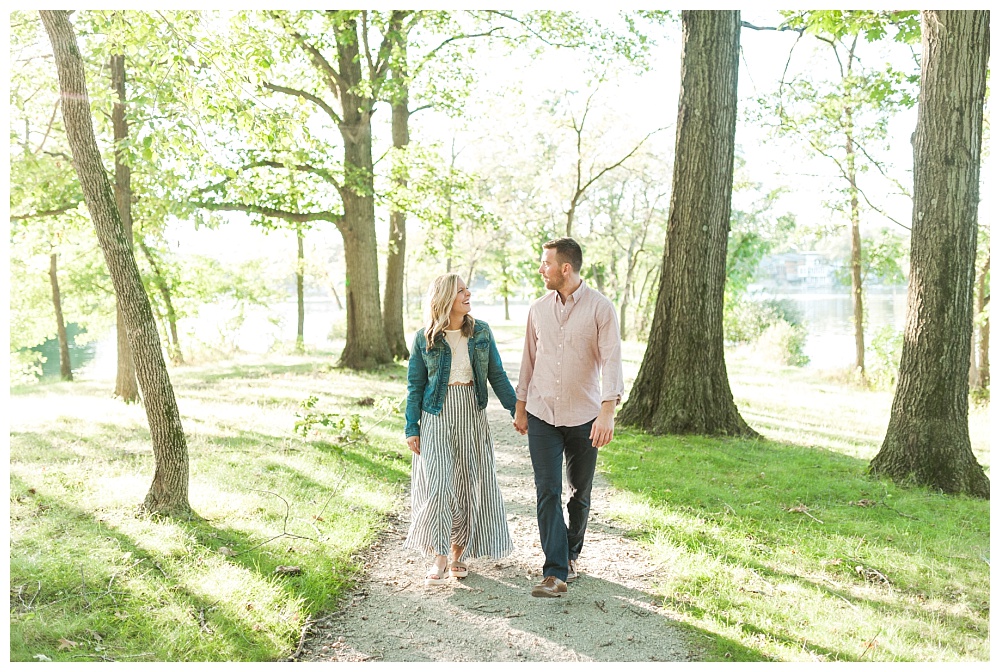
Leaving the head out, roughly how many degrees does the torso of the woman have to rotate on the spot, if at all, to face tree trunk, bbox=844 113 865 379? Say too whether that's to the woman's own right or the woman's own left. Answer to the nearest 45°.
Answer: approximately 135° to the woman's own left

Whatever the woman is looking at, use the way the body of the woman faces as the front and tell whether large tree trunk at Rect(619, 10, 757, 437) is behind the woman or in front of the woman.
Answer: behind

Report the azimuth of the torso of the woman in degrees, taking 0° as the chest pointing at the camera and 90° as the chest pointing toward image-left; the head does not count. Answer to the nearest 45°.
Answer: approximately 0°

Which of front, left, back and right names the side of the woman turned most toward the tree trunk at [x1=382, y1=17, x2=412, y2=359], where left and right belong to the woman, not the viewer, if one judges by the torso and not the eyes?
back

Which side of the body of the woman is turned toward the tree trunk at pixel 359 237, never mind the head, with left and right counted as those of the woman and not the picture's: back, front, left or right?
back

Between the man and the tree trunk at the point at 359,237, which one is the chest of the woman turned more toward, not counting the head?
the man

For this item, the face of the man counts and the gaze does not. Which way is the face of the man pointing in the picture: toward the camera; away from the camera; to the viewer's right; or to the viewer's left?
to the viewer's left

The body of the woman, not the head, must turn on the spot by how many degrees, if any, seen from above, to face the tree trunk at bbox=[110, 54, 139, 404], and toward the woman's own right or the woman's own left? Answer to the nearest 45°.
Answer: approximately 135° to the woman's own right

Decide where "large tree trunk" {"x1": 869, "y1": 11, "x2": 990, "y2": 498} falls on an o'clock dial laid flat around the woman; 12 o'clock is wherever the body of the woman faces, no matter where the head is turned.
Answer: The large tree trunk is roughly at 8 o'clock from the woman.

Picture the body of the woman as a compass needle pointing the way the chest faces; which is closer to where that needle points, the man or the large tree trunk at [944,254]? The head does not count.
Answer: the man

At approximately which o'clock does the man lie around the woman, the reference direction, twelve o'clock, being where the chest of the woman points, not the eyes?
The man is roughly at 10 o'clock from the woman.
